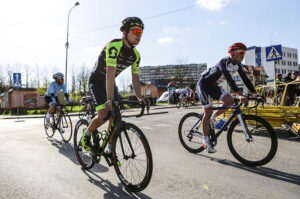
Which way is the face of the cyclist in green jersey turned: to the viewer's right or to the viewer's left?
to the viewer's right

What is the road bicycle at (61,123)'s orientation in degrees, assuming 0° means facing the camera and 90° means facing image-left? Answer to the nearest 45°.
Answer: approximately 315°

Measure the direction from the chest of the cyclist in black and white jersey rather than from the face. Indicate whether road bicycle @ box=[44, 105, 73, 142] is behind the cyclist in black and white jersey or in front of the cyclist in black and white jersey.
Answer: behind

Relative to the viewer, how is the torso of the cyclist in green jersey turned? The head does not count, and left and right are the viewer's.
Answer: facing the viewer and to the right of the viewer

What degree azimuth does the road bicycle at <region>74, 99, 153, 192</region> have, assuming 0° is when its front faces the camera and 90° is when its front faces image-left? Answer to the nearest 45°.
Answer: approximately 315°

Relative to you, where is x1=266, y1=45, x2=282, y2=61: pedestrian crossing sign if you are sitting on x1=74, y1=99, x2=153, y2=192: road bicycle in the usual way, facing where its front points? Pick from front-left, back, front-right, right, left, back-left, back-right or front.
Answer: left

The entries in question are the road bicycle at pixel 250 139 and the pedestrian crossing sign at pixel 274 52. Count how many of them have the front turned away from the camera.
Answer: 0

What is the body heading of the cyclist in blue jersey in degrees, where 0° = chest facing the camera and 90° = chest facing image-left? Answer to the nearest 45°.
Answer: approximately 315°

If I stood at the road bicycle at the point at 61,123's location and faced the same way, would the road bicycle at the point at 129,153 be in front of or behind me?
in front

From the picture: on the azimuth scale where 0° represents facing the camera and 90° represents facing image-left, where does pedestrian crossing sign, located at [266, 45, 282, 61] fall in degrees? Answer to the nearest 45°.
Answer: approximately 0°

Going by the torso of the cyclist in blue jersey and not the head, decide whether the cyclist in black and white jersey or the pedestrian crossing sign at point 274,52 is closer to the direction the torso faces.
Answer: the cyclist in black and white jersey
